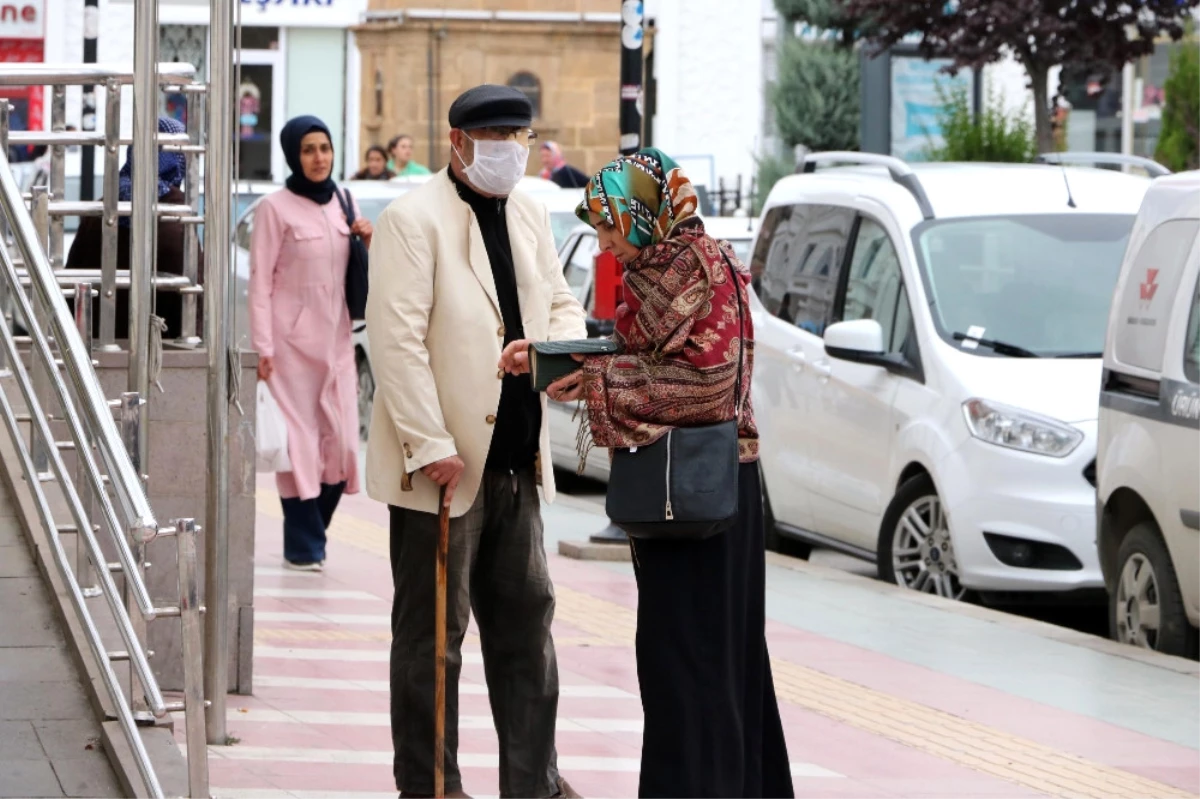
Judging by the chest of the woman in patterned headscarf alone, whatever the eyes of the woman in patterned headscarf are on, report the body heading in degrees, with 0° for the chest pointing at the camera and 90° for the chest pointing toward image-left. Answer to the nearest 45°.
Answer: approximately 90°

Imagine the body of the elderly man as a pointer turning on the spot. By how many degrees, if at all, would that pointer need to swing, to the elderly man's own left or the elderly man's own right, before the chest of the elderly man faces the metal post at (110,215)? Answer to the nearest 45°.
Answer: approximately 180°

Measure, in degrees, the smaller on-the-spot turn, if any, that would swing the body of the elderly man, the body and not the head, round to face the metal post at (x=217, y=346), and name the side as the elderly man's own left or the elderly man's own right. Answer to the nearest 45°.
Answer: approximately 180°

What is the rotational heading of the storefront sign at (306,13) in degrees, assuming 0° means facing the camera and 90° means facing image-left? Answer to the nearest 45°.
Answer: approximately 0°

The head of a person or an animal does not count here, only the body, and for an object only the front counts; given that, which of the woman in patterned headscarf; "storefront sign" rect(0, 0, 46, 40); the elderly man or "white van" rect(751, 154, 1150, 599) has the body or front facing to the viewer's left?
the woman in patterned headscarf

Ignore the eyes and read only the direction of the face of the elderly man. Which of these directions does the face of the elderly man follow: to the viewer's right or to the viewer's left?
to the viewer's right
